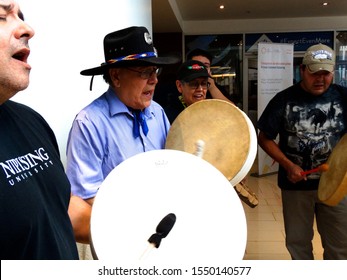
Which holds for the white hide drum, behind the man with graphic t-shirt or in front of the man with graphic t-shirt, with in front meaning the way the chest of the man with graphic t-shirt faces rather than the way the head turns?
in front

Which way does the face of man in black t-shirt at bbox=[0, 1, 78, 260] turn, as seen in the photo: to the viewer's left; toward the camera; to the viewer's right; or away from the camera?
to the viewer's right

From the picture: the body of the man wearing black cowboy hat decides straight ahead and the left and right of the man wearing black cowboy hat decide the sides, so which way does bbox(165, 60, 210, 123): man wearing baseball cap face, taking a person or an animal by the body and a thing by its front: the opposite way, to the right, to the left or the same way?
the same way

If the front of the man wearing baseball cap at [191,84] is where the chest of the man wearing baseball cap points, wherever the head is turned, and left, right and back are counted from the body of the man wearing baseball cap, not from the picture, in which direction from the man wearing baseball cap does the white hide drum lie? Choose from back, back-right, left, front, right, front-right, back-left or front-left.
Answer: front-right

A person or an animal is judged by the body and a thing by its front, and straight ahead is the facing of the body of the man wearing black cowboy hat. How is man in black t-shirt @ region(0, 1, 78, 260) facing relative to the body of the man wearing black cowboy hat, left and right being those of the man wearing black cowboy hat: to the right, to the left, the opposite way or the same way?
the same way

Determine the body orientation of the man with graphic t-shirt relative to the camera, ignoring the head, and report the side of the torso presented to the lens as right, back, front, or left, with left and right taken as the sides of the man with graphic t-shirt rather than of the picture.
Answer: front

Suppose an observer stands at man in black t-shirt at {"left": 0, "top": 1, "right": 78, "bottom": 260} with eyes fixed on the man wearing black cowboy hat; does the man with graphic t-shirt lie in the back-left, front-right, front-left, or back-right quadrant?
front-right

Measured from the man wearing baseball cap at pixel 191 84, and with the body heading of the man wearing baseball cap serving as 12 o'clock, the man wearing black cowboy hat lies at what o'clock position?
The man wearing black cowboy hat is roughly at 2 o'clock from the man wearing baseball cap.

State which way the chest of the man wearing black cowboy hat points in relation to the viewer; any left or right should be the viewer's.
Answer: facing the viewer and to the right of the viewer

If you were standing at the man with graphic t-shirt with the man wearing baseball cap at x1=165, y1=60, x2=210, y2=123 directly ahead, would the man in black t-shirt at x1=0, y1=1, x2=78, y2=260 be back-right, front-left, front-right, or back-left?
front-left

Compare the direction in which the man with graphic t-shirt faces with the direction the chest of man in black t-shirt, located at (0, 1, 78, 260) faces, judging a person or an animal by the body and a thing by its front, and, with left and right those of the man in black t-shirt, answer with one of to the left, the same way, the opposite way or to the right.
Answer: to the right

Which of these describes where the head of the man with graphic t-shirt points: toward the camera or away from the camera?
toward the camera

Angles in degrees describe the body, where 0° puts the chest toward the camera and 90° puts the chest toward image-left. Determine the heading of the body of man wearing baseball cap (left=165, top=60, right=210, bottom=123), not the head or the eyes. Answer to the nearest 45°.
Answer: approximately 315°

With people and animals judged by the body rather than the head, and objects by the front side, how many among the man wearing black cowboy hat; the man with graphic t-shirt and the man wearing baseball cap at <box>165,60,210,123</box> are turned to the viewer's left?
0

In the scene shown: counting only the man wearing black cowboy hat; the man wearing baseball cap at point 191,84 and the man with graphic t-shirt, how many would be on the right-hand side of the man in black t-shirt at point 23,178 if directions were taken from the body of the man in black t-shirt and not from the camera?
0
